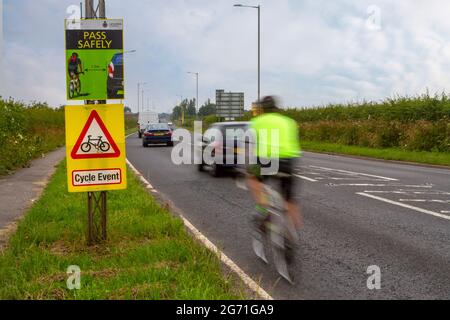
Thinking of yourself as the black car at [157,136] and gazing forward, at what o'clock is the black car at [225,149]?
the black car at [225,149] is roughly at 6 o'clock from the black car at [157,136].

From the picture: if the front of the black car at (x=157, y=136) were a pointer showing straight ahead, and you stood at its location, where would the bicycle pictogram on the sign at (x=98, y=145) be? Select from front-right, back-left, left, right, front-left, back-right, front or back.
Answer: back

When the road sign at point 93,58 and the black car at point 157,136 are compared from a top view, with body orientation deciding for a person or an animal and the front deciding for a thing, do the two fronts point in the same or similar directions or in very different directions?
very different directions

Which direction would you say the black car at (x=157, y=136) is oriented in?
away from the camera

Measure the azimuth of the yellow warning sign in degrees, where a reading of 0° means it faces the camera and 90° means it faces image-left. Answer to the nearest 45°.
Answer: approximately 0°

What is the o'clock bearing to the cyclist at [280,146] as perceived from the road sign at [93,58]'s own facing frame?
The cyclist is roughly at 10 o'clock from the road sign.
